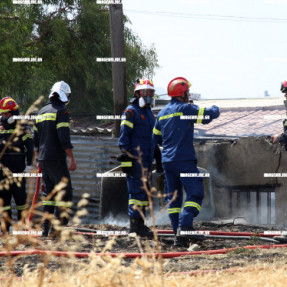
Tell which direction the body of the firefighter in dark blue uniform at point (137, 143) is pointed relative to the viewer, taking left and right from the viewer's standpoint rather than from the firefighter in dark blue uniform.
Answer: facing the viewer and to the right of the viewer

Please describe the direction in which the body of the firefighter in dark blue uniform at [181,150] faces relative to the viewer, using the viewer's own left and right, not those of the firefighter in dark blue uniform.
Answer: facing away from the viewer and to the right of the viewer

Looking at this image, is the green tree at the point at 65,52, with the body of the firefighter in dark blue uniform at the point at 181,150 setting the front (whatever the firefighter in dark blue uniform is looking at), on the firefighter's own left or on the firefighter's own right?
on the firefighter's own left

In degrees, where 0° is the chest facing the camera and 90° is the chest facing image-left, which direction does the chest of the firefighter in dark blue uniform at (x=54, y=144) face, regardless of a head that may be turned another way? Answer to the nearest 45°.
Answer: approximately 225°

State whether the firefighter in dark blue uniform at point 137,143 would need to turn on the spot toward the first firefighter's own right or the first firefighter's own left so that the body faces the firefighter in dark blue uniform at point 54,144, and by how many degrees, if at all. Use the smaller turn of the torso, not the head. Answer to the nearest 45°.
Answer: approximately 135° to the first firefighter's own right

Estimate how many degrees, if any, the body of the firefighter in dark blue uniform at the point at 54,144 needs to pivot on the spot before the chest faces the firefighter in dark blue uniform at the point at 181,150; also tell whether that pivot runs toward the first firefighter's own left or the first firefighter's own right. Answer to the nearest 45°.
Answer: approximately 90° to the first firefighter's own right

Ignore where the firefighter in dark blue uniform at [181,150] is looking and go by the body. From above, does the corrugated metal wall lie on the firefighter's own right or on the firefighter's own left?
on the firefighter's own left
